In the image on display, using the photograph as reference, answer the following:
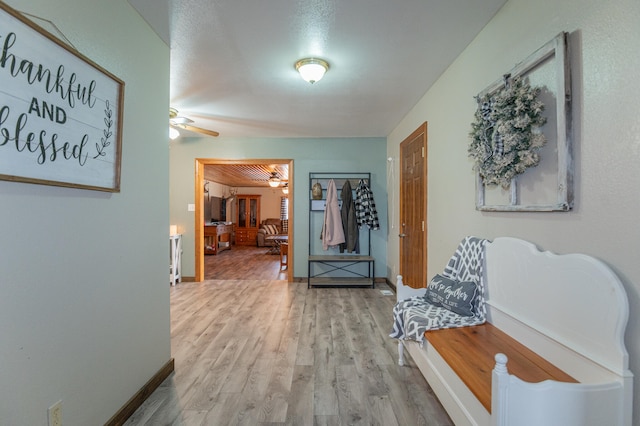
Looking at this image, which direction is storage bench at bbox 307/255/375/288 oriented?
toward the camera

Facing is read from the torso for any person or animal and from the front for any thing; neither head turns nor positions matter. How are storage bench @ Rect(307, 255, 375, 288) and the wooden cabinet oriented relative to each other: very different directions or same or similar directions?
same or similar directions

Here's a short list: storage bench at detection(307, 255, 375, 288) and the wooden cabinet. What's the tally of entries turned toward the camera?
2

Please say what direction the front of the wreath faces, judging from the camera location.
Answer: facing the viewer and to the left of the viewer

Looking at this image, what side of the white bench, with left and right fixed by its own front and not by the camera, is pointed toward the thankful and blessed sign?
front

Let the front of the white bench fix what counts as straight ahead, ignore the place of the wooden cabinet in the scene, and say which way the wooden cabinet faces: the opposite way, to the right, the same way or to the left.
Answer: to the left

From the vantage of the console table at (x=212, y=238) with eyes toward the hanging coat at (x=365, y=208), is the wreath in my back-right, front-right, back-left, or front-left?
front-right

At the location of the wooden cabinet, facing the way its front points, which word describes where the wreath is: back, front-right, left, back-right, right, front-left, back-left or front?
front

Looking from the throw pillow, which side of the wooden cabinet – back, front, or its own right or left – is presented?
front

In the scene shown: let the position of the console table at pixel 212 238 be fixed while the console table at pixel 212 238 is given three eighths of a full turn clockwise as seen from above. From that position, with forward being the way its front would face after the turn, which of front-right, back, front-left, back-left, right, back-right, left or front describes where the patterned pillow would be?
back-right

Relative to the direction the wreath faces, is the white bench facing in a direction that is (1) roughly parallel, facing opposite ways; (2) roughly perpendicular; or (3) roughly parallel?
roughly parallel

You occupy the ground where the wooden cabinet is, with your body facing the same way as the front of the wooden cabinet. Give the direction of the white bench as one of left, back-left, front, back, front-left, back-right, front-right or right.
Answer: front

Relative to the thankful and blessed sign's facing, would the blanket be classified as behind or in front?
in front

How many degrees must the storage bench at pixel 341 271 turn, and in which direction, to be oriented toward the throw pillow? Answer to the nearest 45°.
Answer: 0° — it already faces it

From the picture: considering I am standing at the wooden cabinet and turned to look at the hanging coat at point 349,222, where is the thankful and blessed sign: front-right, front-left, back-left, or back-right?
front-right

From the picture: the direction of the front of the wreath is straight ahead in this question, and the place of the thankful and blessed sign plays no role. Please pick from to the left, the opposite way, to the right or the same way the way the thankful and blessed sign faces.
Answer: the opposite way

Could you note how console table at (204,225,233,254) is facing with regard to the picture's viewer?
facing the viewer and to the right of the viewer

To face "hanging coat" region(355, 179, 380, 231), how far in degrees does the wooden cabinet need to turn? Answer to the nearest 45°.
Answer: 0° — it already faces it
